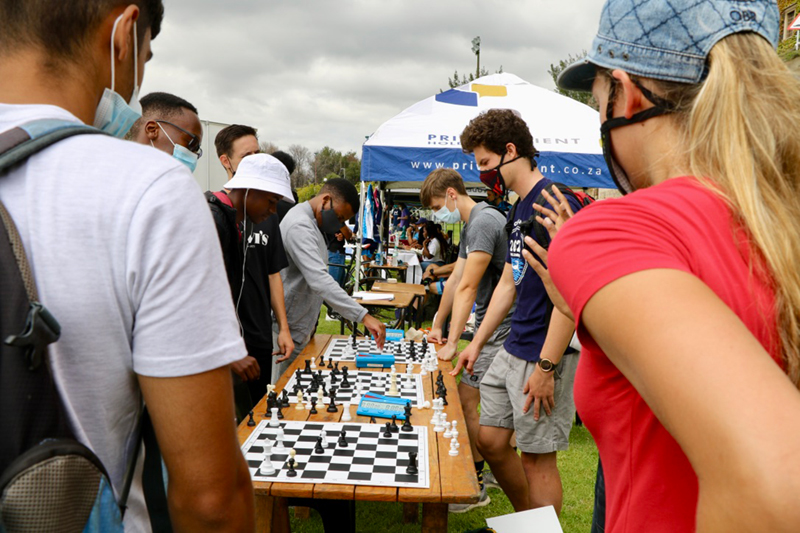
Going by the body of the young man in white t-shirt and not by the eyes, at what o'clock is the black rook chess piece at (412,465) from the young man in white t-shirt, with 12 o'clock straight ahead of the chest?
The black rook chess piece is roughly at 12 o'clock from the young man in white t-shirt.

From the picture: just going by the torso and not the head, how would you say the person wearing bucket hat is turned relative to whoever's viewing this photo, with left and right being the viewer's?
facing to the right of the viewer

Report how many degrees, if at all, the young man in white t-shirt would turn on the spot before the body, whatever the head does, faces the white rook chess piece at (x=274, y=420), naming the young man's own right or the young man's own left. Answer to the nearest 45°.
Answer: approximately 45° to the young man's own left

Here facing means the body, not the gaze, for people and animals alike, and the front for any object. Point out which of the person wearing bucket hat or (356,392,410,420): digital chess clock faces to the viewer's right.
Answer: the person wearing bucket hat

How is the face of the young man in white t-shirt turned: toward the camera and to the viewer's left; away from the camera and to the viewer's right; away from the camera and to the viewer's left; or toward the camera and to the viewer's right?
away from the camera and to the viewer's right

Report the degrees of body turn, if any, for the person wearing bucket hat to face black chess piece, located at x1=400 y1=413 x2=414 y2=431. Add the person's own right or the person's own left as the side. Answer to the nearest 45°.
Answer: approximately 45° to the person's own right

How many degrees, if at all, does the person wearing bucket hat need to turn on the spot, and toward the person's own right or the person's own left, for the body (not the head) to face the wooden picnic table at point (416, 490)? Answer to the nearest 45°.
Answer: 0° — they already face it

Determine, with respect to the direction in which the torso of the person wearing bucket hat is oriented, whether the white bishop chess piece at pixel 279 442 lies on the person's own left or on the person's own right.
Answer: on the person's own right

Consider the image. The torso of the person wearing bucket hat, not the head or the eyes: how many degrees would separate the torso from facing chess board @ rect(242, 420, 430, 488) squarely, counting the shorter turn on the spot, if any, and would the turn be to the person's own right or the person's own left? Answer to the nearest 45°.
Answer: approximately 90° to the person's own right

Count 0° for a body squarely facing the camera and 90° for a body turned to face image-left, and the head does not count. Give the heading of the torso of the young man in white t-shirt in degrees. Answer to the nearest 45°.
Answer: approximately 225°

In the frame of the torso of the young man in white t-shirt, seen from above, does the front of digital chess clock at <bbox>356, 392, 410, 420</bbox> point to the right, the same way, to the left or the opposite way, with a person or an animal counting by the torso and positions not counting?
the opposite way
